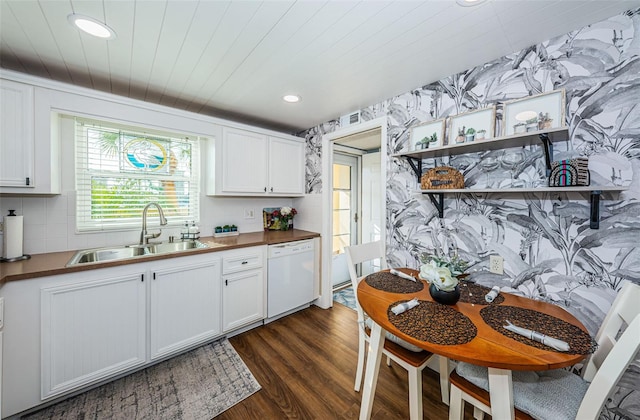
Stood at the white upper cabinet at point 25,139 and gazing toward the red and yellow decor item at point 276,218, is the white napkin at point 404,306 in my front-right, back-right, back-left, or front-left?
front-right

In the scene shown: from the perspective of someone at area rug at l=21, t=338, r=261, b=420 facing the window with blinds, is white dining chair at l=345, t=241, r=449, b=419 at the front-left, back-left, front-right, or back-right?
back-right

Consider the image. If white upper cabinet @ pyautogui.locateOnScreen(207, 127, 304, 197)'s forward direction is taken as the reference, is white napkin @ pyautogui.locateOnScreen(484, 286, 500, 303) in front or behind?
in front

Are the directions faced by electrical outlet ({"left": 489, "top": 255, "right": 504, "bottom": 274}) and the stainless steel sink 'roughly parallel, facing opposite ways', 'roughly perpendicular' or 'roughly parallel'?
roughly perpendicular

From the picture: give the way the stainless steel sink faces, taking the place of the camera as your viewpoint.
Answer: facing the viewer

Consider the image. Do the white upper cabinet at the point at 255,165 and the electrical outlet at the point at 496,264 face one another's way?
no

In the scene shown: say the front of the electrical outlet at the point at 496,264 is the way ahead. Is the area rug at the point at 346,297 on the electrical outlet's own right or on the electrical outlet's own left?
on the electrical outlet's own right

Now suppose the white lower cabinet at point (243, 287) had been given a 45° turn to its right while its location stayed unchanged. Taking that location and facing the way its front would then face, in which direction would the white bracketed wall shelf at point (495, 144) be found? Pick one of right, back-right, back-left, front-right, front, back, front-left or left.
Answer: front-left

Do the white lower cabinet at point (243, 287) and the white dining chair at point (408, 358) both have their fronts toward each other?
no

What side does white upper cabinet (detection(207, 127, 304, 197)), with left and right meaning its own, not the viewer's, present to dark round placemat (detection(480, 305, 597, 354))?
front

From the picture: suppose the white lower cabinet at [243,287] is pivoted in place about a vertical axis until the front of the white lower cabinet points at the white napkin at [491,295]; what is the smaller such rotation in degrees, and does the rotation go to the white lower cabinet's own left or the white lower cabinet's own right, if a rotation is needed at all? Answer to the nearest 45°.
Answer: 0° — it already faces it

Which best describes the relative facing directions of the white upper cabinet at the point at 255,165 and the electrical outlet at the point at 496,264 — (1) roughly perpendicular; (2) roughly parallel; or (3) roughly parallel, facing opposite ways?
roughly perpendicular

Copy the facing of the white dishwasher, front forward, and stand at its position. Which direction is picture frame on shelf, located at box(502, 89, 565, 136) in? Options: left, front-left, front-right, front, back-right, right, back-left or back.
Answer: front

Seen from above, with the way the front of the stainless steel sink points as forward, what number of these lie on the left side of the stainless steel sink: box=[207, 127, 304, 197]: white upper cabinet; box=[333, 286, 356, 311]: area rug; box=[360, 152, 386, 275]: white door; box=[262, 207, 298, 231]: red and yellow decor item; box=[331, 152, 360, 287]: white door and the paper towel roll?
5

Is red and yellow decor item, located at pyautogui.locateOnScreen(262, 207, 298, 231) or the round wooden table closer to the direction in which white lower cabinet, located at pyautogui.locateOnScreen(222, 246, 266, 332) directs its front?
the round wooden table

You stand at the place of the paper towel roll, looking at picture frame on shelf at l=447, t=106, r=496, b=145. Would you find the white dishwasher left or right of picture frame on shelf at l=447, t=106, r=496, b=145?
left

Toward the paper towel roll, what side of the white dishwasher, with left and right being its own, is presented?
right
